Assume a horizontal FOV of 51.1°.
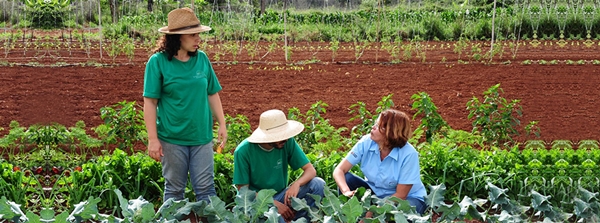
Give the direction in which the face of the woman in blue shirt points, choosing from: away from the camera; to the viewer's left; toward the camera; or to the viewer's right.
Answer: to the viewer's left

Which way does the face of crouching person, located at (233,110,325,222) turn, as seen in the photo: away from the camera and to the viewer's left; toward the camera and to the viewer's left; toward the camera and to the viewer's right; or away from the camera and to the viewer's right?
toward the camera and to the viewer's right

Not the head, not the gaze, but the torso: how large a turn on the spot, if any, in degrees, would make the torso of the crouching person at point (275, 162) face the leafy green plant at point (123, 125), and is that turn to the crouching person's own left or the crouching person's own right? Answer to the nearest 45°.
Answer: approximately 180°

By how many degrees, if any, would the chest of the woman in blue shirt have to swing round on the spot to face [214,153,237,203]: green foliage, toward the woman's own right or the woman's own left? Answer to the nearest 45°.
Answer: approximately 45° to the woman's own right

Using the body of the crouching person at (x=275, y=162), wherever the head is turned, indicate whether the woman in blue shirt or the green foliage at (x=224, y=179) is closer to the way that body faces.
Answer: the woman in blue shirt

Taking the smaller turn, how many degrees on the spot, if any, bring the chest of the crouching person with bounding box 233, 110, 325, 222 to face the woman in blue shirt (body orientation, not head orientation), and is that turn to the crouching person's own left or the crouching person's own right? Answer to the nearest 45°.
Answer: approximately 45° to the crouching person's own left

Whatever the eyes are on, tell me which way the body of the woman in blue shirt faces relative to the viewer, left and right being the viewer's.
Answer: facing the viewer and to the left of the viewer

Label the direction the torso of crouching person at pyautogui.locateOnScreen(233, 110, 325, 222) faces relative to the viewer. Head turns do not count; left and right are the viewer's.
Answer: facing the viewer and to the right of the viewer

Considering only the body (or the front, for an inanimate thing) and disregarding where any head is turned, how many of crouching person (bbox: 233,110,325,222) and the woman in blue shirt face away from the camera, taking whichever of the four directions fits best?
0

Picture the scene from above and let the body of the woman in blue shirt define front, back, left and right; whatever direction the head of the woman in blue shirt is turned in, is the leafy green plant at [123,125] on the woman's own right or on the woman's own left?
on the woman's own right

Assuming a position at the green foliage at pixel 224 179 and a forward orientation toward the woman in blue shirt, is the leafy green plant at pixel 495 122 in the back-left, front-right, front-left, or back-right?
front-left

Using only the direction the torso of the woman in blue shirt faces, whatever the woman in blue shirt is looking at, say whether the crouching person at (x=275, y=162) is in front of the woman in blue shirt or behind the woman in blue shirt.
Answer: in front

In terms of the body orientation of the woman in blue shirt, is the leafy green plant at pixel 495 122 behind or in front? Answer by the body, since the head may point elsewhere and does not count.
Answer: behind

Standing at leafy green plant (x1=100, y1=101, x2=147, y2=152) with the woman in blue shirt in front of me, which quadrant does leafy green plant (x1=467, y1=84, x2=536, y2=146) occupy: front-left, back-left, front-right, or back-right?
front-left

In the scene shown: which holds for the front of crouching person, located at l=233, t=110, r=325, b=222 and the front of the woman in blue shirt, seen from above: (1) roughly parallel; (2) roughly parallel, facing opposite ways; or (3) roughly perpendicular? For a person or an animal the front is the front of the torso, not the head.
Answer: roughly perpendicular
